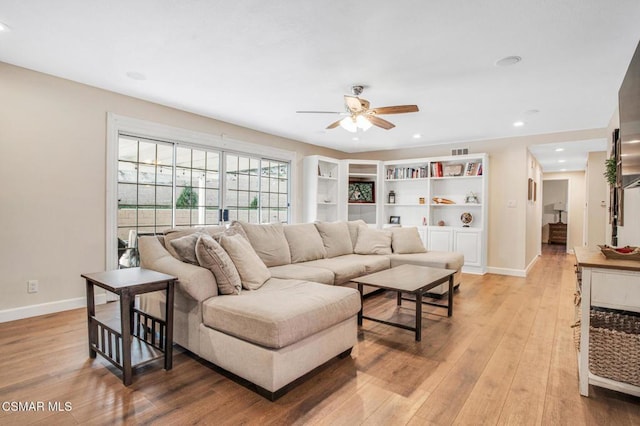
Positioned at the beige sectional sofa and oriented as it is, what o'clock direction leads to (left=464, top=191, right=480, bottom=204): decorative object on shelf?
The decorative object on shelf is roughly at 9 o'clock from the beige sectional sofa.

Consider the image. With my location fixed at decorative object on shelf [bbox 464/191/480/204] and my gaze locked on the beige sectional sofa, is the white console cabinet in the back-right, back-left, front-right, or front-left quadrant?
front-left

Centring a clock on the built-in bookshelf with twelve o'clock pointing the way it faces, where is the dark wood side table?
The dark wood side table is roughly at 1 o'clock from the built-in bookshelf.

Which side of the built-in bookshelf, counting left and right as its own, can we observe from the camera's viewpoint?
front

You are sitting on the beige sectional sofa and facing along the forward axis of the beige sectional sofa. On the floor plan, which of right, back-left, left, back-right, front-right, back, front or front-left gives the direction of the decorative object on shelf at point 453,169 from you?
left

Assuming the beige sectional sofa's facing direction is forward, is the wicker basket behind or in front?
in front
